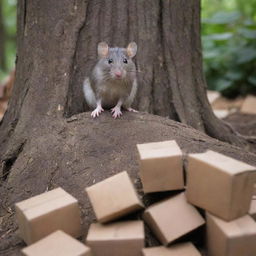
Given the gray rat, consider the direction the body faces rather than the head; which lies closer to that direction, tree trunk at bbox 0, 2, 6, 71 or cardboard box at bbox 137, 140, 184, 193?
the cardboard box

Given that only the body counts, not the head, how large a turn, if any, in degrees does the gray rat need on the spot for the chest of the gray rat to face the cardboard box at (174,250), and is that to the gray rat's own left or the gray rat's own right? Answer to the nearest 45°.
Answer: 0° — it already faces it

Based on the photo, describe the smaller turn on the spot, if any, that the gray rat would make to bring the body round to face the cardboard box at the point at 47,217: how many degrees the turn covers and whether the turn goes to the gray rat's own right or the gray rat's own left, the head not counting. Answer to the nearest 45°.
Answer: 0° — it already faces it

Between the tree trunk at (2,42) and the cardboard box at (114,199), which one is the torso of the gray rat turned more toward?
the cardboard box

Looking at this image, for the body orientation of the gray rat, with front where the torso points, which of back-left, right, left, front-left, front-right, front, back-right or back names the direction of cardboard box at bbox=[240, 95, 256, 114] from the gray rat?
back-left

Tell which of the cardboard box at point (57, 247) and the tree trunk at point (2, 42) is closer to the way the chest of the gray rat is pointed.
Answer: the cardboard box

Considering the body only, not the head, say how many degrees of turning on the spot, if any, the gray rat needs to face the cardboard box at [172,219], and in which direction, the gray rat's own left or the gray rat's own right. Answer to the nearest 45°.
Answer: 0° — it already faces it

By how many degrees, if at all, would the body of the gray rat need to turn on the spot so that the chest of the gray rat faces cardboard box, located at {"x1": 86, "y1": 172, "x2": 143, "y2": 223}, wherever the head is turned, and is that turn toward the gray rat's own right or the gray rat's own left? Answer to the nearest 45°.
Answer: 0° — it already faces it

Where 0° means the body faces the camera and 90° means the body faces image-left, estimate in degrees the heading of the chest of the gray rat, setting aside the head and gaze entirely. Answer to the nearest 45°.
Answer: approximately 0°
